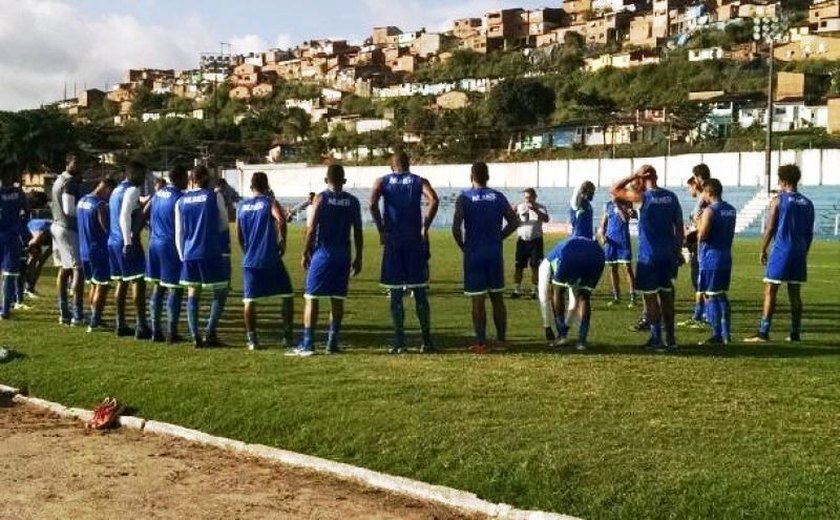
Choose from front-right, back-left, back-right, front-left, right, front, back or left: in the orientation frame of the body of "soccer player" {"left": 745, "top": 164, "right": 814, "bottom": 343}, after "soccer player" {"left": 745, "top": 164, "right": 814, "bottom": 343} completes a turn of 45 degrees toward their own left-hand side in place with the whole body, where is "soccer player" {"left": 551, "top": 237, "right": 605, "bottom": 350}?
front-left

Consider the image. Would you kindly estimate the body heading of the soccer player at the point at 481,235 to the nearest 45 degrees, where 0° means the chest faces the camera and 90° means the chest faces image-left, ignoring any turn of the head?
approximately 180°

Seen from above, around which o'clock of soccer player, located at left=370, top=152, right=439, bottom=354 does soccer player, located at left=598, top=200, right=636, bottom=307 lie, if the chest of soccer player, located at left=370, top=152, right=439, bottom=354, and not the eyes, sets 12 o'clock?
soccer player, located at left=598, top=200, right=636, bottom=307 is roughly at 1 o'clock from soccer player, located at left=370, top=152, right=439, bottom=354.

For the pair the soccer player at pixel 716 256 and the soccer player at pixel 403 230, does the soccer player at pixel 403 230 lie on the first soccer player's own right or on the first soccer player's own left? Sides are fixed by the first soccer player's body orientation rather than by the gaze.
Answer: on the first soccer player's own left

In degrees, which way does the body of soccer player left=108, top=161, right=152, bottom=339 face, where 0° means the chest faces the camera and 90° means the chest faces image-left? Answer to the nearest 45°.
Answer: approximately 225°

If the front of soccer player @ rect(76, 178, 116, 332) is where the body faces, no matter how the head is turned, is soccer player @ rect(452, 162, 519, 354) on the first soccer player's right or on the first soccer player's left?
on the first soccer player's right

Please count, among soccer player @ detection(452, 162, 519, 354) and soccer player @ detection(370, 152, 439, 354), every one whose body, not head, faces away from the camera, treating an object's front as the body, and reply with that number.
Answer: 2

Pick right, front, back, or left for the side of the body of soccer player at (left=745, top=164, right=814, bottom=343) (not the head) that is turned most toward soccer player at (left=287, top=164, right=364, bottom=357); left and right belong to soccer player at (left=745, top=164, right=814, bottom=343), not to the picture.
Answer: left

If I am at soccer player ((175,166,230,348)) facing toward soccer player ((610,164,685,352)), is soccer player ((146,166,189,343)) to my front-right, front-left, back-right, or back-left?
back-left

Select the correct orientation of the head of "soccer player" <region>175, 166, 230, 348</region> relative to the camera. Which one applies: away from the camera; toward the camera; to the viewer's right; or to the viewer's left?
away from the camera

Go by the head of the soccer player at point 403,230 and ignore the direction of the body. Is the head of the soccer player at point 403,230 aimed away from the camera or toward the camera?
away from the camera

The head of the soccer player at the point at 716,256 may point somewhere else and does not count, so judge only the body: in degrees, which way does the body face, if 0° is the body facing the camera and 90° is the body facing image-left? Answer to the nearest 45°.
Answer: approximately 135°

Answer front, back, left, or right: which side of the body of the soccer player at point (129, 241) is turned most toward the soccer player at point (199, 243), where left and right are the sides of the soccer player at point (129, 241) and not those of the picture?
right

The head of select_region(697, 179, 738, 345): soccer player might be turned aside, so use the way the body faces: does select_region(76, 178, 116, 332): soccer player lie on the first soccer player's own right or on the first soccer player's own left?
on the first soccer player's own left

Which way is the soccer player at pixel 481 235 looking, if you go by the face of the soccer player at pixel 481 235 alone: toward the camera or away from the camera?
away from the camera

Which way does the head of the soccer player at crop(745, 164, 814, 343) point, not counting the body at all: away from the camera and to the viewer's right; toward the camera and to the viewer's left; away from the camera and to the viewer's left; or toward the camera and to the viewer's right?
away from the camera and to the viewer's left
